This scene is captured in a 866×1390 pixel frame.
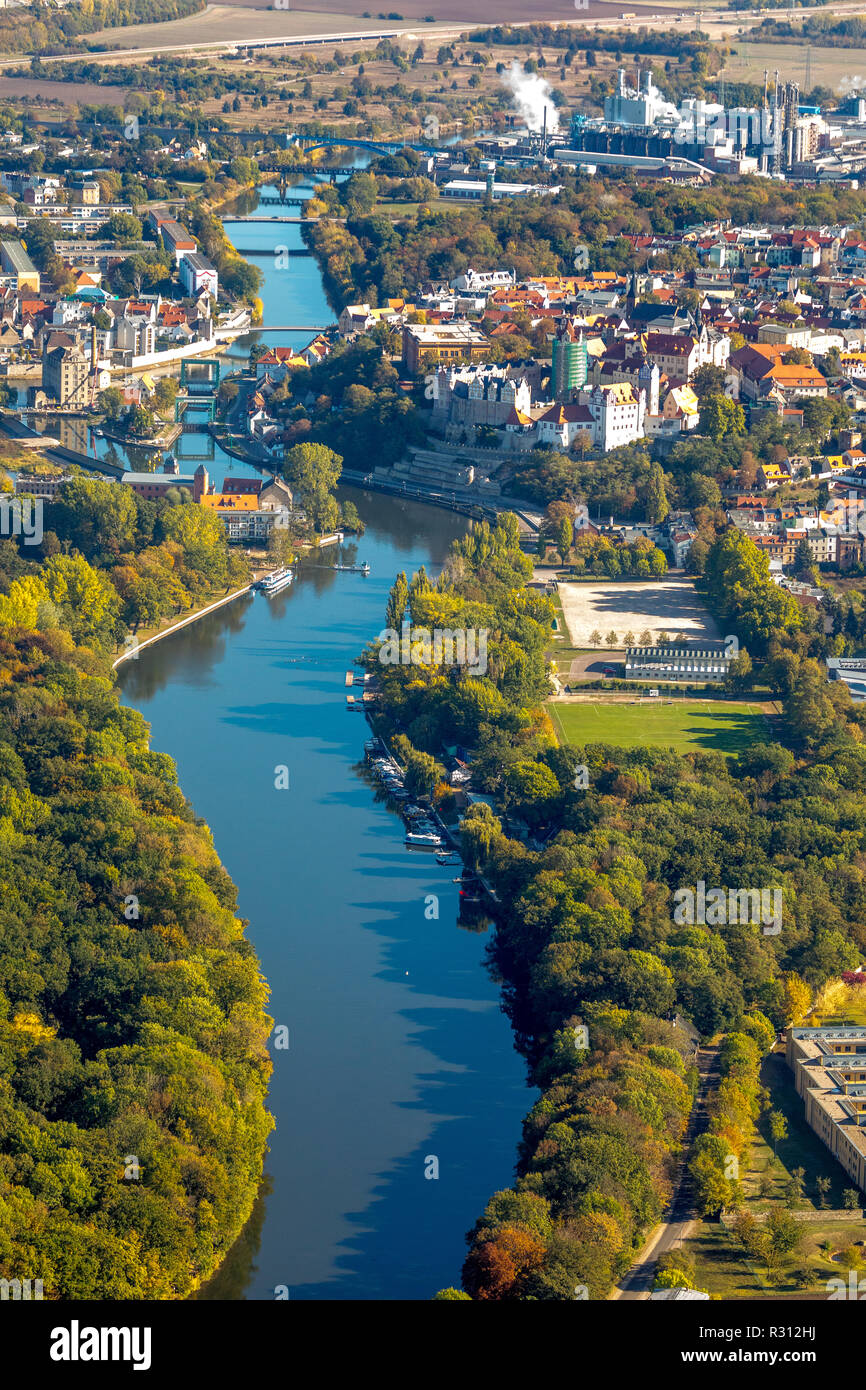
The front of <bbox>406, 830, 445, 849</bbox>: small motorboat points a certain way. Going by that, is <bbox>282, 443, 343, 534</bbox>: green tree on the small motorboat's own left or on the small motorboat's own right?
on the small motorboat's own right

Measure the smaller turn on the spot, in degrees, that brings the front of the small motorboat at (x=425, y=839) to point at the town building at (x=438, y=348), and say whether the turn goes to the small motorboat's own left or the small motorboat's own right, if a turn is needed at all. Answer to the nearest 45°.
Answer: approximately 90° to the small motorboat's own right

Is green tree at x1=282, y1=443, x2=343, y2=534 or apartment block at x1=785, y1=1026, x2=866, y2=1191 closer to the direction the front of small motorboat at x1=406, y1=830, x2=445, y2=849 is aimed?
the green tree

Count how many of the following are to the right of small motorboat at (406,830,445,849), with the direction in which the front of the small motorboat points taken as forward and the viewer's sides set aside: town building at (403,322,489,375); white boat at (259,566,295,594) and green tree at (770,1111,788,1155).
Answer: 2

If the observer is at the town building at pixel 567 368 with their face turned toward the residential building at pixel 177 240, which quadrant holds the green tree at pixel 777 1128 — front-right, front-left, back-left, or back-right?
back-left

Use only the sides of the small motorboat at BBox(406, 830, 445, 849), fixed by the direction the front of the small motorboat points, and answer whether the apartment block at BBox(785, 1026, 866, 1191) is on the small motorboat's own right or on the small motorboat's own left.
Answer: on the small motorboat's own left

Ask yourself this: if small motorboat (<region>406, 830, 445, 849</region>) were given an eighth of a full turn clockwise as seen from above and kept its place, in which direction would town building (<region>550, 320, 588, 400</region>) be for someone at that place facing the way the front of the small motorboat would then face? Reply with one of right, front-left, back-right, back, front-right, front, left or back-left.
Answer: front-right

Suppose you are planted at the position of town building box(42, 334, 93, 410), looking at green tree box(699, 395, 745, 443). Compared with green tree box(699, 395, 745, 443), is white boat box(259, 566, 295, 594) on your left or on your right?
right

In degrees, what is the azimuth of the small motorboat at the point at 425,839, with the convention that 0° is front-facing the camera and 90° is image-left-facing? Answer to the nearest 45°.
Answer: approximately 90°

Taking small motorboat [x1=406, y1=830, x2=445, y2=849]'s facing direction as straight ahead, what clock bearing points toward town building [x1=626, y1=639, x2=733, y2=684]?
The town building is roughly at 4 o'clock from the small motorboat.

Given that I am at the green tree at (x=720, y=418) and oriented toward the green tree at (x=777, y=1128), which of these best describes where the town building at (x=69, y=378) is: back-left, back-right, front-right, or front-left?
back-right
